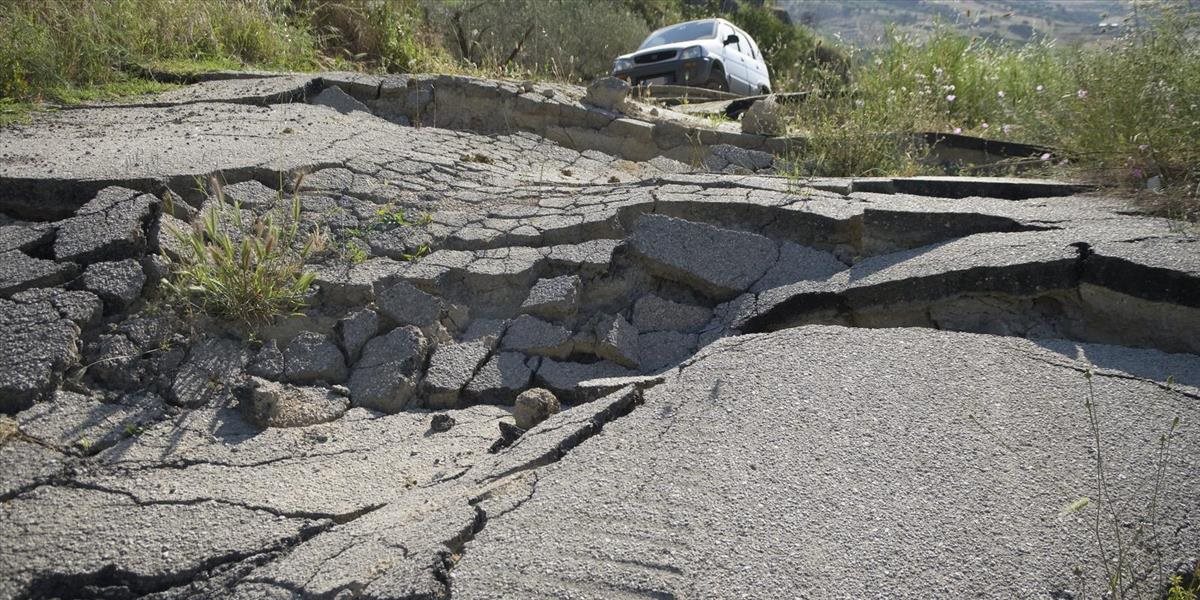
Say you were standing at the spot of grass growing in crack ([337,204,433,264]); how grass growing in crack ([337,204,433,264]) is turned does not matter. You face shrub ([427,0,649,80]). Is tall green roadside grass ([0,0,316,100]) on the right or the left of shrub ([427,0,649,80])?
left

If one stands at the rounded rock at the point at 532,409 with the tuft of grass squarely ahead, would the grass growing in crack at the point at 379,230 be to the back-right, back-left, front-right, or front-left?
front-right

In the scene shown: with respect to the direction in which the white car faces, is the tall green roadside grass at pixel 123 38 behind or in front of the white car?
in front

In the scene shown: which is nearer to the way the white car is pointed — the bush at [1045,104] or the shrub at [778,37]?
the bush

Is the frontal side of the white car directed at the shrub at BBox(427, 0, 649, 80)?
no

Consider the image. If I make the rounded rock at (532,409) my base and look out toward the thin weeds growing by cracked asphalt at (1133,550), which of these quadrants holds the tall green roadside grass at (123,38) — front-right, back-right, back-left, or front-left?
back-left

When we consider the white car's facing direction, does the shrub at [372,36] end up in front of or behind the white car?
in front

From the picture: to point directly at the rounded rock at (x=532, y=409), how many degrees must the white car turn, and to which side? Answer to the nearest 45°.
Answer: approximately 45° to its left

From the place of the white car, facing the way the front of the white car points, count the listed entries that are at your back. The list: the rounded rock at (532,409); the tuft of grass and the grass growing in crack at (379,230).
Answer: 0

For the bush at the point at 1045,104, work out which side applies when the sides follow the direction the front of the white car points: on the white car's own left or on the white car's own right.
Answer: on the white car's own left

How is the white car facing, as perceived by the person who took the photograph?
facing the viewer and to the left of the viewer

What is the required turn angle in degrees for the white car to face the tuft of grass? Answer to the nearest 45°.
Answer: approximately 45° to its left

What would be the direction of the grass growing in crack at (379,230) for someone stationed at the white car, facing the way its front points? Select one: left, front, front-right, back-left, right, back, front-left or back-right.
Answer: front-left
